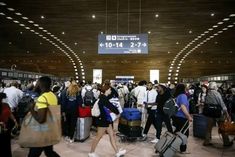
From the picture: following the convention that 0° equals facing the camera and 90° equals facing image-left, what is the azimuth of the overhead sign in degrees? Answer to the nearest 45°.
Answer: approximately 0°

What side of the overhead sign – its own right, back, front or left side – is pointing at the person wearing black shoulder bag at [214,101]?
front
